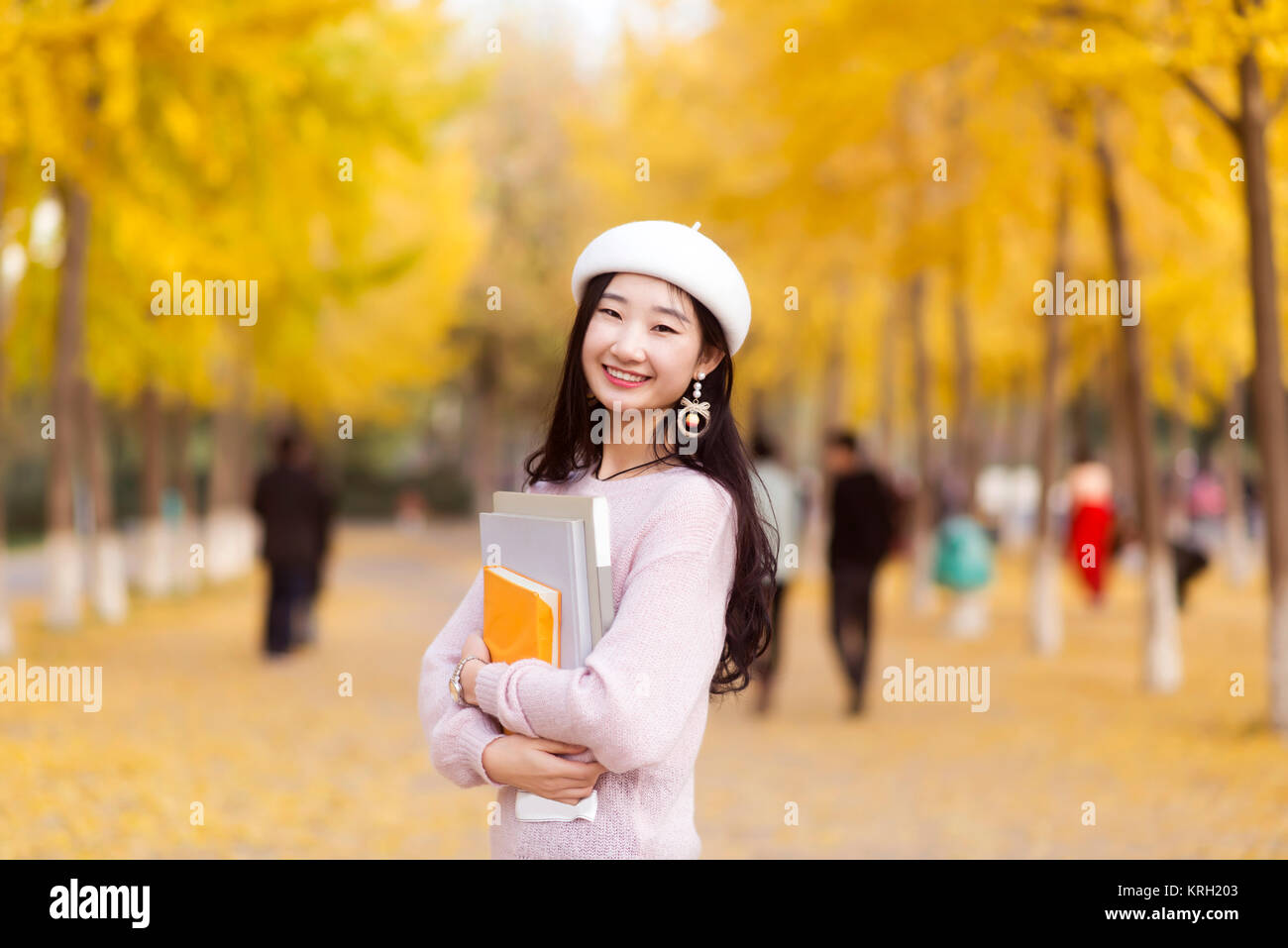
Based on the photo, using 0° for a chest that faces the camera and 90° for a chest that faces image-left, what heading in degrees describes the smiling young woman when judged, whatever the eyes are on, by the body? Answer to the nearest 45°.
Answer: approximately 45°

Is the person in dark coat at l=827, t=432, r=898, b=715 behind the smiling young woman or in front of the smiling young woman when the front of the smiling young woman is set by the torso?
behind

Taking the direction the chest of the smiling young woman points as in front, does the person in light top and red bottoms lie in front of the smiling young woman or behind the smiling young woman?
behind

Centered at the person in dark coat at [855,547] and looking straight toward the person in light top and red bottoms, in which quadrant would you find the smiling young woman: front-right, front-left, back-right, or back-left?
back-right

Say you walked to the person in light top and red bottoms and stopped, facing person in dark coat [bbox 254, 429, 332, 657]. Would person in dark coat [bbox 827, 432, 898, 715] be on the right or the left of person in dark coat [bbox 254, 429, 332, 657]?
left

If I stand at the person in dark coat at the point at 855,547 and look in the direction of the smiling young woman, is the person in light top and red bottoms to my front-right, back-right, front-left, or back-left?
back-left
